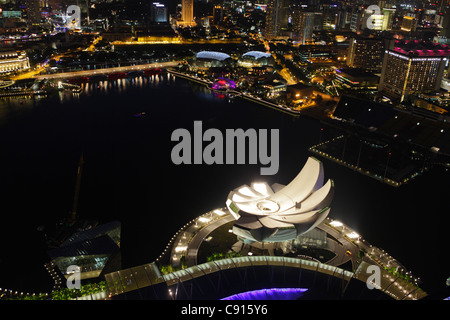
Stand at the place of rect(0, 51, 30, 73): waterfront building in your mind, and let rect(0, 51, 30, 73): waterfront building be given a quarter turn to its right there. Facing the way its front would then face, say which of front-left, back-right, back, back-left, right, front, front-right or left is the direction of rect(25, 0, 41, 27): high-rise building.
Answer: right

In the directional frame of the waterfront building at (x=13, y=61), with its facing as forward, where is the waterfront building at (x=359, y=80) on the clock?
the waterfront building at (x=359, y=80) is roughly at 10 o'clock from the waterfront building at (x=13, y=61).

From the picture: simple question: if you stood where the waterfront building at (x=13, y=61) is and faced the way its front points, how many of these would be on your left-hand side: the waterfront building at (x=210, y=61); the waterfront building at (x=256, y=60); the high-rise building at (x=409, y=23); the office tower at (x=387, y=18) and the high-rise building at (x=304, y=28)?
5

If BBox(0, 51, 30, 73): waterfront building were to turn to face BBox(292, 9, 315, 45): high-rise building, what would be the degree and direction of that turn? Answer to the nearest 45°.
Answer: approximately 90° to its left

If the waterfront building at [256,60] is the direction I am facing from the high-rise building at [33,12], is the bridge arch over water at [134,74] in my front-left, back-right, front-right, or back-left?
front-right

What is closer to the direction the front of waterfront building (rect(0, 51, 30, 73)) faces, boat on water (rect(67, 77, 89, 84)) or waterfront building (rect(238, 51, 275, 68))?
the boat on water

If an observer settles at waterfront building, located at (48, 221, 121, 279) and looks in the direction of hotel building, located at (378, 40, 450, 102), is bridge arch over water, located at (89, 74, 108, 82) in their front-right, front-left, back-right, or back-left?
front-left

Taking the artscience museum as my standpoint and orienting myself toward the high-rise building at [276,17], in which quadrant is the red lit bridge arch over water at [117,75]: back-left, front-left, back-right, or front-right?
front-left

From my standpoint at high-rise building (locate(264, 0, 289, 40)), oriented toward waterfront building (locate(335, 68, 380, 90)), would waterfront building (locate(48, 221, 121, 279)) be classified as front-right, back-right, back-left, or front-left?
front-right

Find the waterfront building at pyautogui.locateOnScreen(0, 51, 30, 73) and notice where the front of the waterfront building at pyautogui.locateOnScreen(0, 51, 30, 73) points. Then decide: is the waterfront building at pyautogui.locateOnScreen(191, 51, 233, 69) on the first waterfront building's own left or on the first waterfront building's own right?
on the first waterfront building's own left

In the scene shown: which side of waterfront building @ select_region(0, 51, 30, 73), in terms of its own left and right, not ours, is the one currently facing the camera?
front

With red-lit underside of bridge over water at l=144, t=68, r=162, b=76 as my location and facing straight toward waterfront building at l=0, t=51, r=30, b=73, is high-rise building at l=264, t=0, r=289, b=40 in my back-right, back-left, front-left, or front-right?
back-right

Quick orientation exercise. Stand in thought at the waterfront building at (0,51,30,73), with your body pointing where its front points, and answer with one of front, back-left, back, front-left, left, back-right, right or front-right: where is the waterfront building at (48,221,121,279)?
front

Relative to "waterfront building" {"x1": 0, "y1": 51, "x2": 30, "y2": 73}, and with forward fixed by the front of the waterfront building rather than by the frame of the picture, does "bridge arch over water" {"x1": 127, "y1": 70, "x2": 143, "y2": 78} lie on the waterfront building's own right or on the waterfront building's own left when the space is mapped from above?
on the waterfront building's own left

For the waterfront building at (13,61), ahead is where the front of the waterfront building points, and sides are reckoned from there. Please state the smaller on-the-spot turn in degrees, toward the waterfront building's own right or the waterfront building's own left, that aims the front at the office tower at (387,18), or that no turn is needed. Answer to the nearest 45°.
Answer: approximately 90° to the waterfront building's own left
